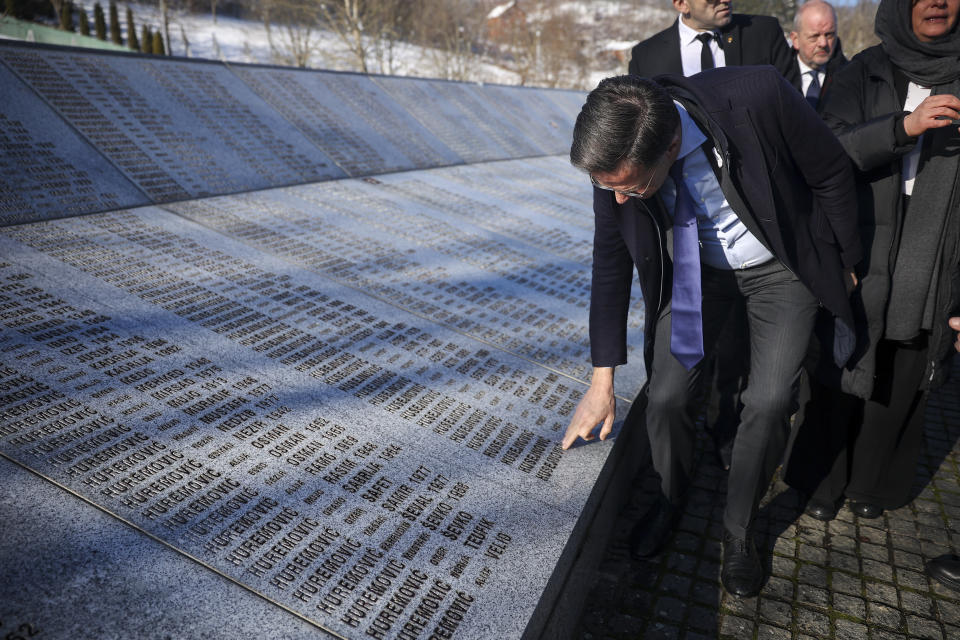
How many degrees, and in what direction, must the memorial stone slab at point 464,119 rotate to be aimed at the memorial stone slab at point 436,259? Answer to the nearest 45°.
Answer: approximately 45° to its right

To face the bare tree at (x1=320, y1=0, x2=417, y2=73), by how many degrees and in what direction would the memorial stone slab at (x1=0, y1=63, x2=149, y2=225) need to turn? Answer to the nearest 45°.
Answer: approximately 90° to its left

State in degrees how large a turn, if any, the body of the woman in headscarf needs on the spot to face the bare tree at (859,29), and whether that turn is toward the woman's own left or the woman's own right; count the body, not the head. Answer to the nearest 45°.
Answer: approximately 180°

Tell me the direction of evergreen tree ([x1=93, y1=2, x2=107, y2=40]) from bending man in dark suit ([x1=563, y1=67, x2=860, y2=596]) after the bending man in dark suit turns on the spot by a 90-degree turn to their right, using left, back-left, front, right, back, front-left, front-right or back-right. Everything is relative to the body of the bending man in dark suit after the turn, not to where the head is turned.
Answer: front

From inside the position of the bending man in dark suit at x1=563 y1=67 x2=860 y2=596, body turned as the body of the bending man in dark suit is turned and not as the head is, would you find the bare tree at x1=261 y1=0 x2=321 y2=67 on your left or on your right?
on your right

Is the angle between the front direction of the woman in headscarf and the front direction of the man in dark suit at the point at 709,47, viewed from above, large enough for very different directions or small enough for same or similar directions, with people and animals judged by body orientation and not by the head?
same or similar directions

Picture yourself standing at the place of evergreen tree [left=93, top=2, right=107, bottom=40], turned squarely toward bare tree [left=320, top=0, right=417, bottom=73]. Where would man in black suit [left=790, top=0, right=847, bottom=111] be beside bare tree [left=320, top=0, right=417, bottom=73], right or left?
right

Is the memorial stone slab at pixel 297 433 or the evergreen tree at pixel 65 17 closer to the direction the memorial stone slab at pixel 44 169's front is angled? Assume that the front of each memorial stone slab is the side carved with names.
the memorial stone slab

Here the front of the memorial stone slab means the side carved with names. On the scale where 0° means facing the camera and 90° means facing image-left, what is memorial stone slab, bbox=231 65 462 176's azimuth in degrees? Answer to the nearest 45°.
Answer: approximately 315°

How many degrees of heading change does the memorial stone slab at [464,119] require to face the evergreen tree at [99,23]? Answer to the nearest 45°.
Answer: approximately 180°

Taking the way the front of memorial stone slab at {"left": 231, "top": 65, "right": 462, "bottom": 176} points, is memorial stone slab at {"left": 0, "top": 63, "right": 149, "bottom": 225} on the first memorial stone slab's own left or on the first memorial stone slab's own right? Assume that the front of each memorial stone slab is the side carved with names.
on the first memorial stone slab's own right

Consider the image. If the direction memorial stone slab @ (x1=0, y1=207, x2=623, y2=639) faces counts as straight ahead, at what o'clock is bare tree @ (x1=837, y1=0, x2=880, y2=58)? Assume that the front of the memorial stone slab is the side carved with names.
The bare tree is roughly at 9 o'clock from the memorial stone slab.

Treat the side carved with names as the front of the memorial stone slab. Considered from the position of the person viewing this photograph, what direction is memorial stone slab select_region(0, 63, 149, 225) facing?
facing the viewer and to the right of the viewer

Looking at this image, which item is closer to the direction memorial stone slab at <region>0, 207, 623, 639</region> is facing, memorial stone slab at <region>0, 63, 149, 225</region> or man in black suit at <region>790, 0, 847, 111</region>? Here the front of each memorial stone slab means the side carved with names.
the man in black suit
